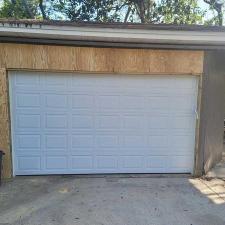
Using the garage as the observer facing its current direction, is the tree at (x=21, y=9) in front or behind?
behind

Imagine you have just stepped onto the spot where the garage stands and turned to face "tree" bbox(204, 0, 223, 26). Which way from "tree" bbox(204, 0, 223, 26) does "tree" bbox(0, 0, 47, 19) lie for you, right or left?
left

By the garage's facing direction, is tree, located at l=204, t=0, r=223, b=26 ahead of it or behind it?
behind

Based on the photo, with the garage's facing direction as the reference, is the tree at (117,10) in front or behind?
behind

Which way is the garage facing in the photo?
toward the camera
